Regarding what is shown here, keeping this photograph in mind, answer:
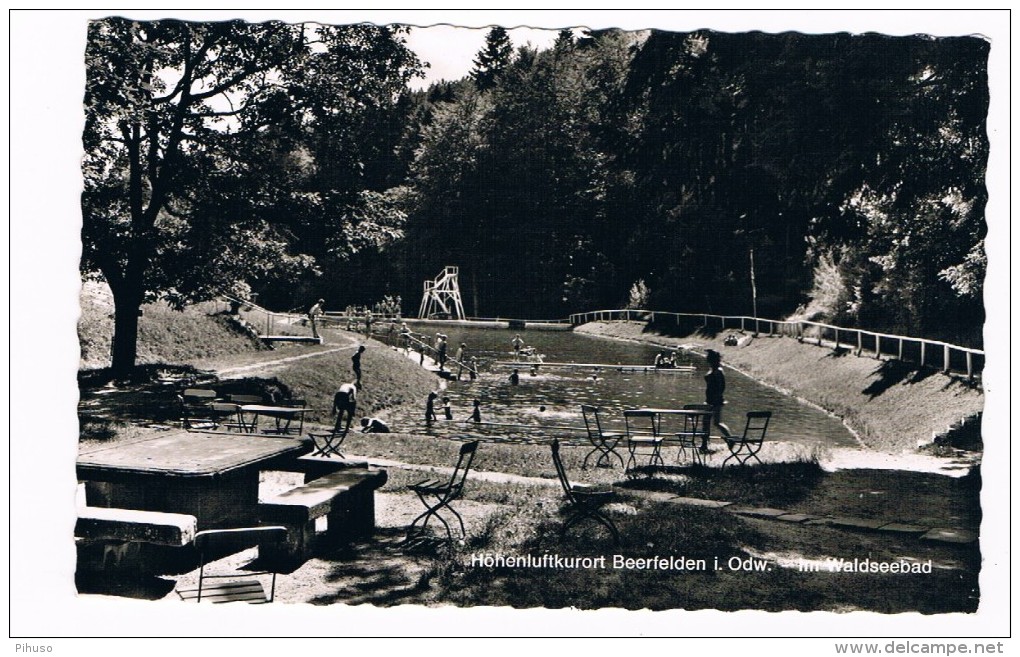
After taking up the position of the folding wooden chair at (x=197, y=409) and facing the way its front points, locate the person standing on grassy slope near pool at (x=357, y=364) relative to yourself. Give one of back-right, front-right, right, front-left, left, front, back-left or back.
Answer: left

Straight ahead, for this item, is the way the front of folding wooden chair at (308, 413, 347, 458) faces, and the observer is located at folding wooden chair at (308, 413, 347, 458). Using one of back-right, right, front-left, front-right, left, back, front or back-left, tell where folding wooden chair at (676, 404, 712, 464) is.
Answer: back

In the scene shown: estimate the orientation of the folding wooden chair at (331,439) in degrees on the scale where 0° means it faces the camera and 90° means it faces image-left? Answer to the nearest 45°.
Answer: approximately 90°
